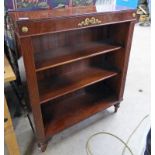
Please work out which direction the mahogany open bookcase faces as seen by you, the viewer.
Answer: facing the viewer and to the right of the viewer
